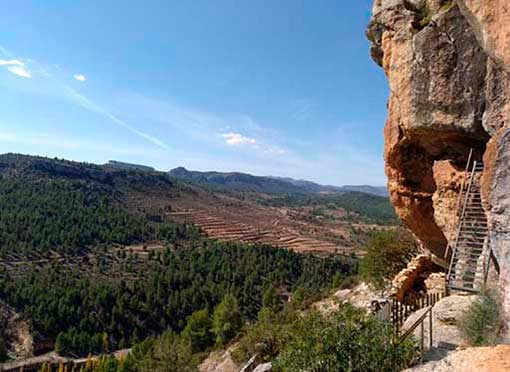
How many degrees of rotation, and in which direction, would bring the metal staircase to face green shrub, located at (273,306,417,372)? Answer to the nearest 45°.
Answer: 0° — it already faces it

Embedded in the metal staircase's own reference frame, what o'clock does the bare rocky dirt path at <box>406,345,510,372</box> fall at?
The bare rocky dirt path is roughly at 12 o'clock from the metal staircase.

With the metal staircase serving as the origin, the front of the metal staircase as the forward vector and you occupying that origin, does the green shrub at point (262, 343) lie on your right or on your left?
on your right

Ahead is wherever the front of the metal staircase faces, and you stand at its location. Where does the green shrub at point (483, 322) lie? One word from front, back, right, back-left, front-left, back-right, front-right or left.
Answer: front

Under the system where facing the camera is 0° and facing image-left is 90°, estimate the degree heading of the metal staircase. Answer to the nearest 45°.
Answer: approximately 0°

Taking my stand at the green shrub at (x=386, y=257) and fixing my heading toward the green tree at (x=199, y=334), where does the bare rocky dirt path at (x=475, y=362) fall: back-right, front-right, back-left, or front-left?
back-left
